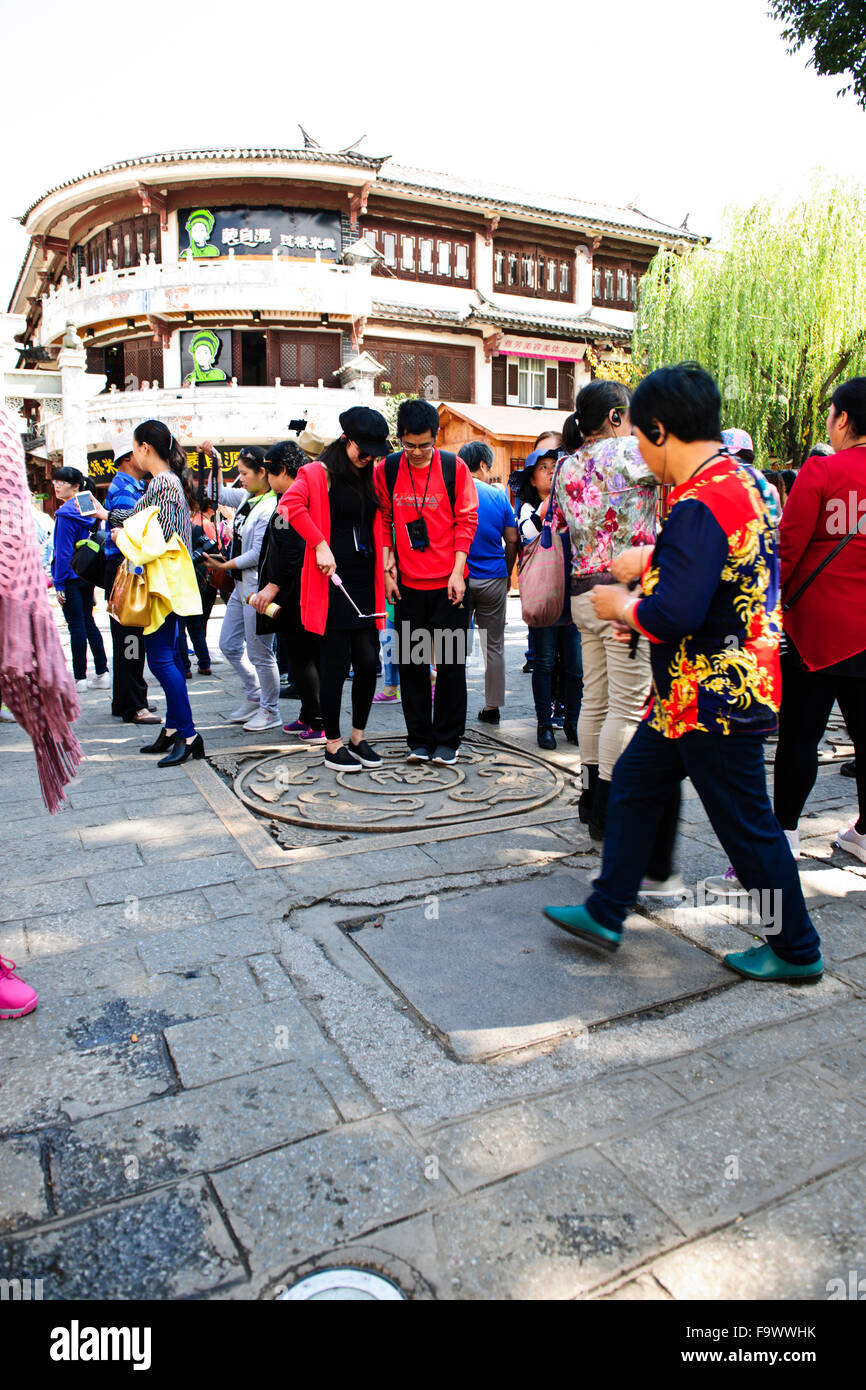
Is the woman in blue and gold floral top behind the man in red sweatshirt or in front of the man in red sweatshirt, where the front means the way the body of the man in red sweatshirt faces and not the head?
in front

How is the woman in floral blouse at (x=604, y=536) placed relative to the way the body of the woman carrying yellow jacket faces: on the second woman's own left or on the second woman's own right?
on the second woman's own left

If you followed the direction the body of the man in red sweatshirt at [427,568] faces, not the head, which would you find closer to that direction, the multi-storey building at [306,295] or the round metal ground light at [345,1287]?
the round metal ground light

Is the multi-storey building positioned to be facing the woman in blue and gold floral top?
yes

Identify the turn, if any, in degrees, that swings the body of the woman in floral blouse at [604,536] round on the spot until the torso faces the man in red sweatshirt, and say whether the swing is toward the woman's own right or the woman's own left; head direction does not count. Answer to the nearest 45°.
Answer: approximately 90° to the woman's own left

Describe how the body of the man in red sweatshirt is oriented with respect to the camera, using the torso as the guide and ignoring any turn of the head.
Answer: toward the camera

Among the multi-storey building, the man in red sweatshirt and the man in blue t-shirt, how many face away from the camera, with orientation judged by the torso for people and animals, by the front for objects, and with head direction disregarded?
1

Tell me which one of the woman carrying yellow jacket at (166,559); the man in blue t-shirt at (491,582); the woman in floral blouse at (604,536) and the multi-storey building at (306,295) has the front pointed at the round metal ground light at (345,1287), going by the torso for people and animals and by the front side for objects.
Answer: the multi-storey building

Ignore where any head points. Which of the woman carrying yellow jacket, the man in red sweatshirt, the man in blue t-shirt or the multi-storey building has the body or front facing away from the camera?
the man in blue t-shirt

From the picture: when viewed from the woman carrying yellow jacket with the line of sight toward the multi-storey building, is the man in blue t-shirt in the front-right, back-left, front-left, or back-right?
front-right

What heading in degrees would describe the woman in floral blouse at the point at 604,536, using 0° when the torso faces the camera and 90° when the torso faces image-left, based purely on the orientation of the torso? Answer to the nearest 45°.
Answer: approximately 225°

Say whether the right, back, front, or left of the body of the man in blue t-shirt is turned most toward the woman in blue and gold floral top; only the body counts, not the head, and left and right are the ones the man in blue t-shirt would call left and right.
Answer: back
